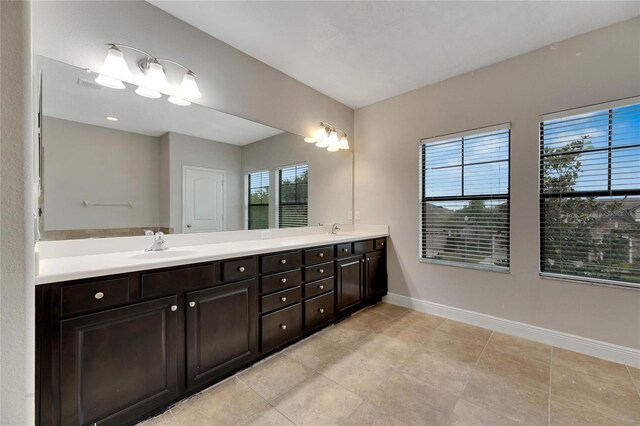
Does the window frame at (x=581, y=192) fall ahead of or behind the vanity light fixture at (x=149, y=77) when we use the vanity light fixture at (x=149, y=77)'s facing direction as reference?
ahead

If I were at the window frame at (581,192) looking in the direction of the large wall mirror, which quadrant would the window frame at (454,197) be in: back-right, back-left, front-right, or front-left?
front-right

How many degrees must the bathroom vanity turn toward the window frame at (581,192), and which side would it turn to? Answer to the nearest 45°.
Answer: approximately 45° to its left

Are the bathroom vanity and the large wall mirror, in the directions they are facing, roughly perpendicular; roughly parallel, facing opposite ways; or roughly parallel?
roughly parallel

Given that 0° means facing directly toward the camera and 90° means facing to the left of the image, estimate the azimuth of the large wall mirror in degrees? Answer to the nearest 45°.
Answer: approximately 315°

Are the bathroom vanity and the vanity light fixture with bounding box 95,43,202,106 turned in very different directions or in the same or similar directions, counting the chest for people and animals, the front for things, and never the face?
same or similar directions

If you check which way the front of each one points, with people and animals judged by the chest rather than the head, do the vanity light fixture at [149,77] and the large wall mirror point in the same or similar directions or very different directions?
same or similar directions
